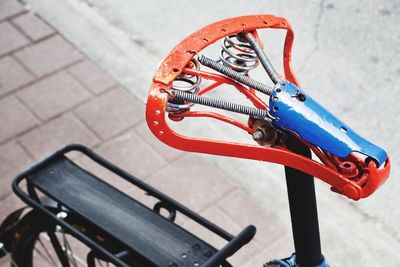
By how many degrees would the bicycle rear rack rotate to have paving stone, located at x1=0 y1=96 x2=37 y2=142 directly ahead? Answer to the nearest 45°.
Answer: approximately 135° to its left

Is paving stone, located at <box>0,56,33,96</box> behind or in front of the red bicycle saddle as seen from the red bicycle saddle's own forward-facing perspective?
behind

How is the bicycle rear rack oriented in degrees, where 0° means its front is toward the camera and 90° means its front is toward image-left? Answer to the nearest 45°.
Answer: approximately 315°

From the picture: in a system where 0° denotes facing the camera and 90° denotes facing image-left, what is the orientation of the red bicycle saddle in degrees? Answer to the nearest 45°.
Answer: approximately 315°

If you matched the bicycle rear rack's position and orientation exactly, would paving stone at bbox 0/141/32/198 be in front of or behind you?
behind

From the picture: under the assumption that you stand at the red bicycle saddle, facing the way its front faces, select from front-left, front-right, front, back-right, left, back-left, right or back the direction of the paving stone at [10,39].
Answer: back

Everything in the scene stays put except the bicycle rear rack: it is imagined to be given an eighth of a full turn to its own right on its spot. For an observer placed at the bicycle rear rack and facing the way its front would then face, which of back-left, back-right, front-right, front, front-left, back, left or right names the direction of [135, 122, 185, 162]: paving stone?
back

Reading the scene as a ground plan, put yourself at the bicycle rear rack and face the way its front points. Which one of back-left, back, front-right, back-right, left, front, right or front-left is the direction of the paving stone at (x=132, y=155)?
back-left

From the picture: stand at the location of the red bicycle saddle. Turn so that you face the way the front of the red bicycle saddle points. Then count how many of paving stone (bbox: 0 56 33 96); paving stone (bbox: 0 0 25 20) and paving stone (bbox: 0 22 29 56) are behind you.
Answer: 3

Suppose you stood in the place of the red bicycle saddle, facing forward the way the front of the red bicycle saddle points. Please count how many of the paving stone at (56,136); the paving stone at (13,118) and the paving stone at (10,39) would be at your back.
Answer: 3

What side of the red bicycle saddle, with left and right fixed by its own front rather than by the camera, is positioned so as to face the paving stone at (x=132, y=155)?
back

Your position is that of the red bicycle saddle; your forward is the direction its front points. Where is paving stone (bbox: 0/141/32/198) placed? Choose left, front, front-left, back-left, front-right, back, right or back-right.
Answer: back

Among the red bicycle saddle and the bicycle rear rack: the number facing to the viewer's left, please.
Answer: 0
